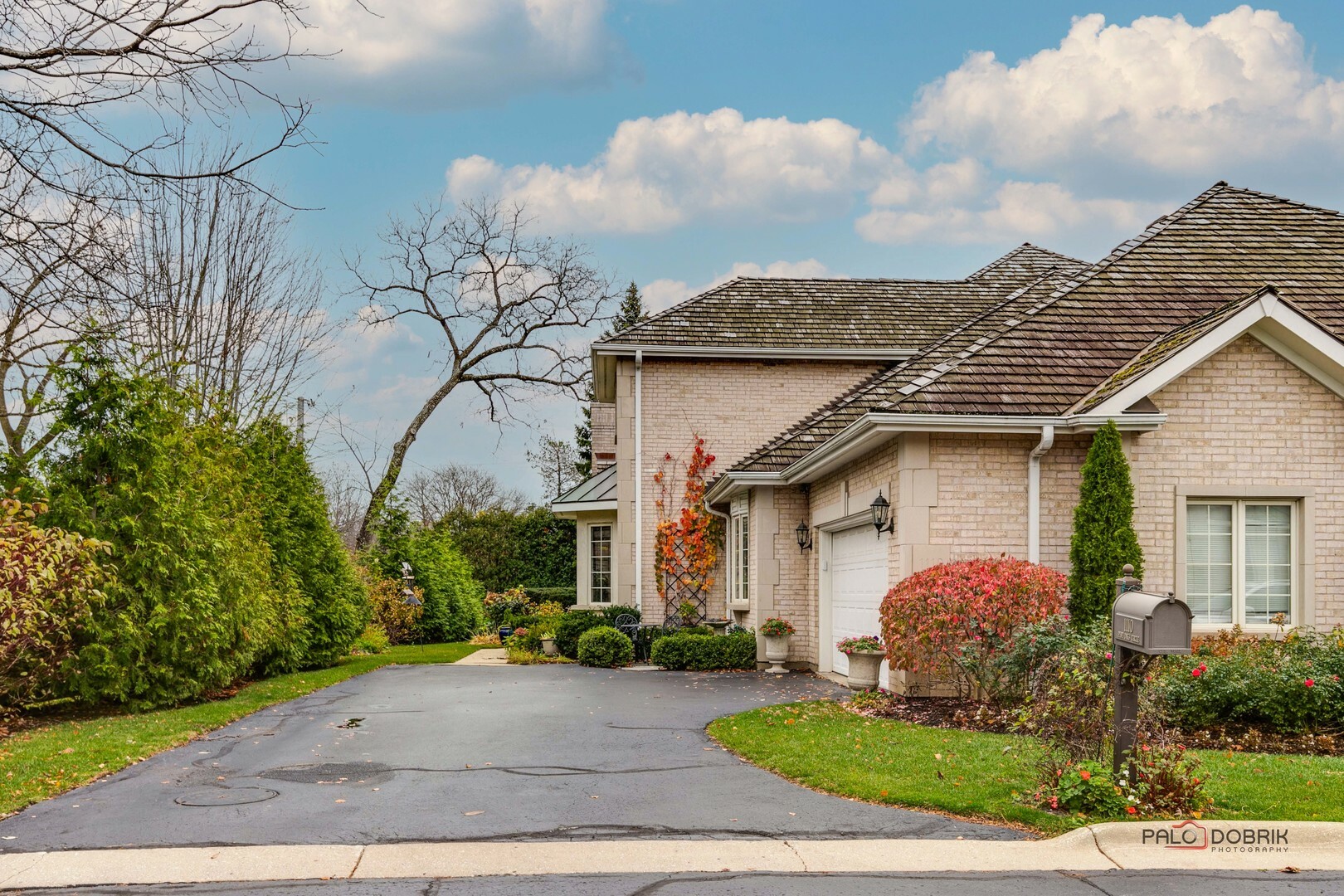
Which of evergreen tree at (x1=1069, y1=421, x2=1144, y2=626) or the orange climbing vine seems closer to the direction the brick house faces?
the evergreen tree

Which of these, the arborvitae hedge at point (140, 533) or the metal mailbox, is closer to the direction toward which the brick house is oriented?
the metal mailbox

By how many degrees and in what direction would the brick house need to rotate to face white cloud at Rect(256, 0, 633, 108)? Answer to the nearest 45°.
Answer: approximately 135° to its right

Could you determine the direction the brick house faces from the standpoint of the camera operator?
facing the viewer

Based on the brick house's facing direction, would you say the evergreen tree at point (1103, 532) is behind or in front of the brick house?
in front

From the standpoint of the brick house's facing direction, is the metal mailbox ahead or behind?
ahead

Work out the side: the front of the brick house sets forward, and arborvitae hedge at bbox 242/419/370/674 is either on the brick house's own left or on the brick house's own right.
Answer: on the brick house's own right

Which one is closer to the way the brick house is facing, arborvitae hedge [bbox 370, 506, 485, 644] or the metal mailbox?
the metal mailbox
